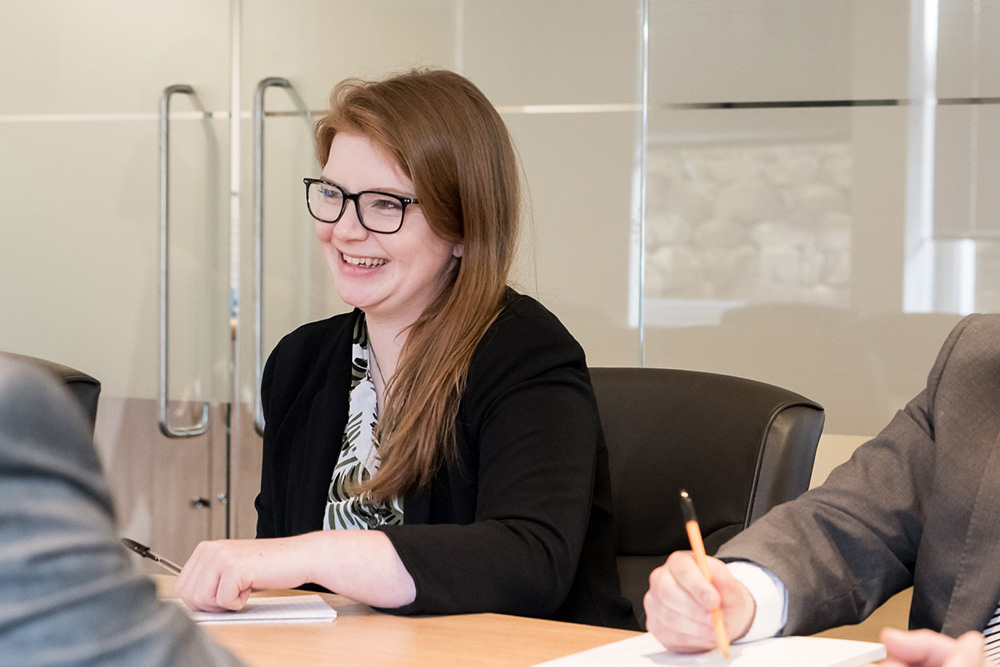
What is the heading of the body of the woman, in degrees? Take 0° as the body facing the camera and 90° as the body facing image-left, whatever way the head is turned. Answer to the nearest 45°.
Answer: approximately 45°

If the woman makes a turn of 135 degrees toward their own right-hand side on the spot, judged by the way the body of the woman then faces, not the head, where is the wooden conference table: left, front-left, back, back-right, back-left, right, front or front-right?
back

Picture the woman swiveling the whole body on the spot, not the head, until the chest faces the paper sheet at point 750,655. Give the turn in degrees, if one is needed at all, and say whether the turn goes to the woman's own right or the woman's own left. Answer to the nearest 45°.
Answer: approximately 45° to the woman's own left
